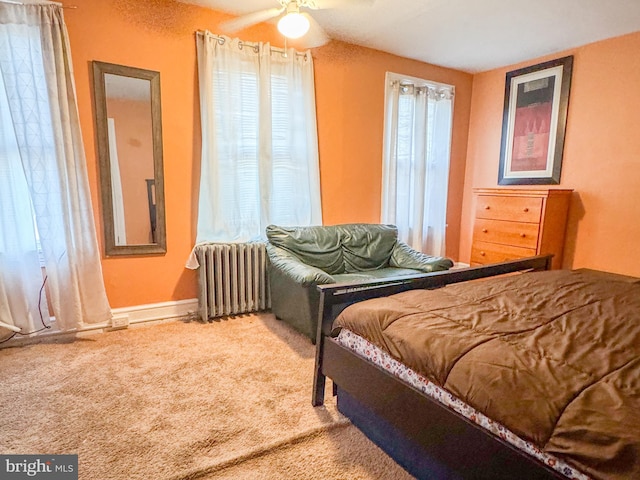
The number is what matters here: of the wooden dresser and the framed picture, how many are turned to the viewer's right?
0

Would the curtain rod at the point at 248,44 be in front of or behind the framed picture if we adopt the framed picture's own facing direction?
in front

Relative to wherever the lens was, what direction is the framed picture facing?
facing the viewer and to the left of the viewer

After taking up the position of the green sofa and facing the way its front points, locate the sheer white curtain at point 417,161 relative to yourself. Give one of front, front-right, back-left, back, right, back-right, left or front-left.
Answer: left

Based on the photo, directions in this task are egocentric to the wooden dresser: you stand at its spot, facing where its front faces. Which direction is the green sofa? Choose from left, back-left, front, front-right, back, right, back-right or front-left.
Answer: front

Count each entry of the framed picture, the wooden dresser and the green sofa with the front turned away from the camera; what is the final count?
0

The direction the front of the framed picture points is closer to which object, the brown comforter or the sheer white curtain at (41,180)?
the sheer white curtain

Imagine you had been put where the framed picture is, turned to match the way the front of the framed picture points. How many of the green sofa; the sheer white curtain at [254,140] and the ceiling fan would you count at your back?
0

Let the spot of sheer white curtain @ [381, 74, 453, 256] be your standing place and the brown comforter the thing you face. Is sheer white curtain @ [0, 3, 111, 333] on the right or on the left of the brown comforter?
right

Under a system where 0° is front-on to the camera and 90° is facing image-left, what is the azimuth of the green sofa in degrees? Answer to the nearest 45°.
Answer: approximately 315°

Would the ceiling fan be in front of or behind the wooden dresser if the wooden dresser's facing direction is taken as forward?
in front

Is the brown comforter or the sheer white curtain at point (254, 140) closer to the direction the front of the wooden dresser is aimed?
the sheer white curtain

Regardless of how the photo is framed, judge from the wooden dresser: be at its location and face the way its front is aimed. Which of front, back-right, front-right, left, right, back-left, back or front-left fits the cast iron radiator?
front

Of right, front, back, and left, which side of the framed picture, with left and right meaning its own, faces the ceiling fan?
front

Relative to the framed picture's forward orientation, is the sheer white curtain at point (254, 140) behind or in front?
in front

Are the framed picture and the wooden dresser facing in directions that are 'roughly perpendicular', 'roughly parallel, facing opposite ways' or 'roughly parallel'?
roughly parallel

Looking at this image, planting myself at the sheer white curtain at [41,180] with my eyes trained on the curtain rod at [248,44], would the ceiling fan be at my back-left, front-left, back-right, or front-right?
front-right

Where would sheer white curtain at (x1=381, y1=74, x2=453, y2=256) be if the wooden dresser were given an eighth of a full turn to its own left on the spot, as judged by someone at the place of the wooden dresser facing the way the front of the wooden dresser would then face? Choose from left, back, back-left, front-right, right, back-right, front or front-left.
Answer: right

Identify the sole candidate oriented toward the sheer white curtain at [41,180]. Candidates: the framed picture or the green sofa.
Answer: the framed picture

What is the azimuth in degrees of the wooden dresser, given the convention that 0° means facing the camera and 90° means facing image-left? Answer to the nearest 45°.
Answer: approximately 45°
